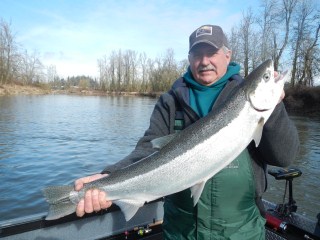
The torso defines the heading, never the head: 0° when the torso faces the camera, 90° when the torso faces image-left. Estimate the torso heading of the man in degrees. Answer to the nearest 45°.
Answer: approximately 0°
